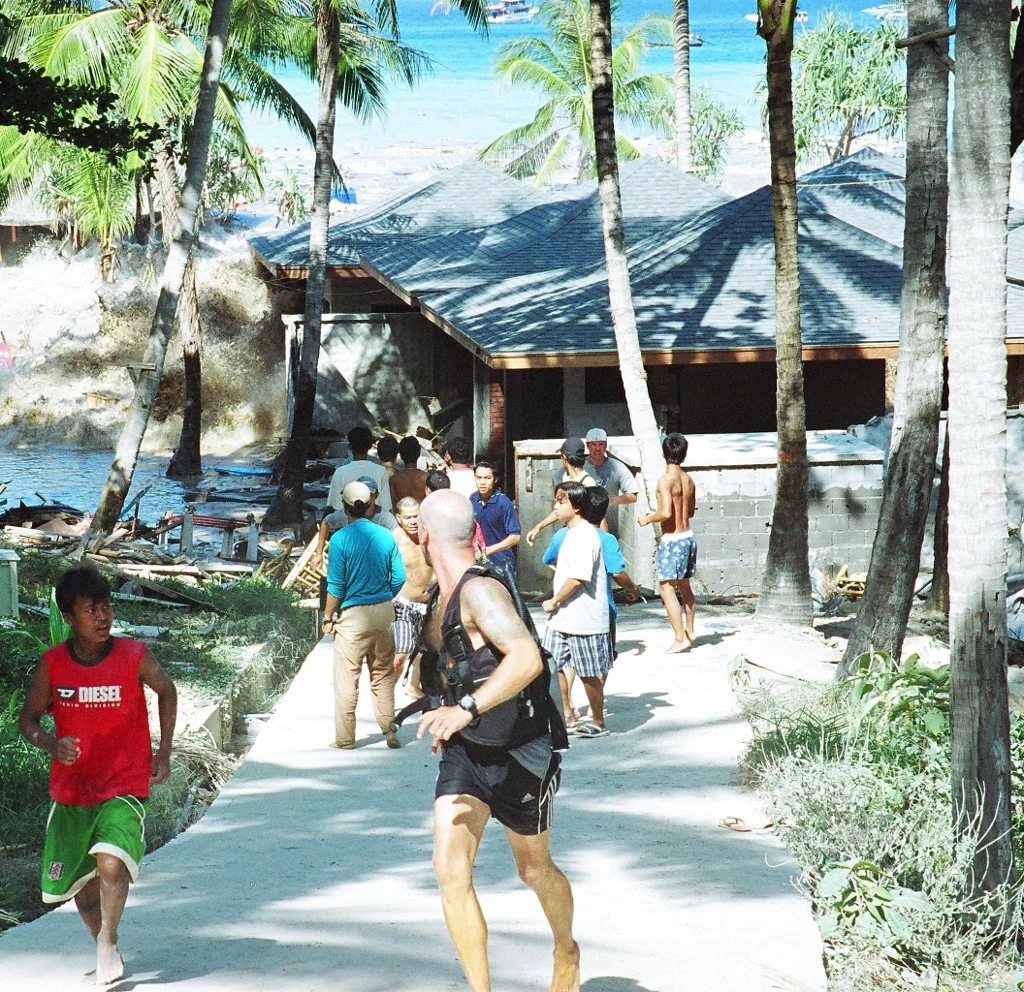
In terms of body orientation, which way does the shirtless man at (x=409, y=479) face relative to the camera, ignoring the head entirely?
away from the camera

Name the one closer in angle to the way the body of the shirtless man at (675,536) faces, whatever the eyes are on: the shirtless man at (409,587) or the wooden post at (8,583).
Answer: the wooden post

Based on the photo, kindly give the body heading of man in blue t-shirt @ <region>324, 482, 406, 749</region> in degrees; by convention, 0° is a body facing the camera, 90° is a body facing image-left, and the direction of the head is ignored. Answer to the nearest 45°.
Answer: approximately 180°

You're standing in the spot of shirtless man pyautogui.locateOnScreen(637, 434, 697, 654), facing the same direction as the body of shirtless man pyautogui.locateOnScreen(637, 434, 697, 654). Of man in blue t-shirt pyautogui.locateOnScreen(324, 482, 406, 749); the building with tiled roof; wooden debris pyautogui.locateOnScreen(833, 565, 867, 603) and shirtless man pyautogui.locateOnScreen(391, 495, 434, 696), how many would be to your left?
2

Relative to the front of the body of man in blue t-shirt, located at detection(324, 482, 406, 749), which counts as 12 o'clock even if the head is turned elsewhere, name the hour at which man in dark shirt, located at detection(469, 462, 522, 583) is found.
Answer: The man in dark shirt is roughly at 1 o'clock from the man in blue t-shirt.

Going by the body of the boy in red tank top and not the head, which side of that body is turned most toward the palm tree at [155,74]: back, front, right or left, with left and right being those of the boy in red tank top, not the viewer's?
back

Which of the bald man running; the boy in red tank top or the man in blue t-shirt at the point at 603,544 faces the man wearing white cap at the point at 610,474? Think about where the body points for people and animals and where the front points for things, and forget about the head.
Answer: the man in blue t-shirt

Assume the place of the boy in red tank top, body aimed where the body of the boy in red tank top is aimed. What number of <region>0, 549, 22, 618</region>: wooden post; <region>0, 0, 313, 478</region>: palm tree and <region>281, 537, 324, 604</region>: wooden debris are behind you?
3

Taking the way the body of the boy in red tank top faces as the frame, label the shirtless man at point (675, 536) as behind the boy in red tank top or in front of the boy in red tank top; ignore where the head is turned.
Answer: behind
